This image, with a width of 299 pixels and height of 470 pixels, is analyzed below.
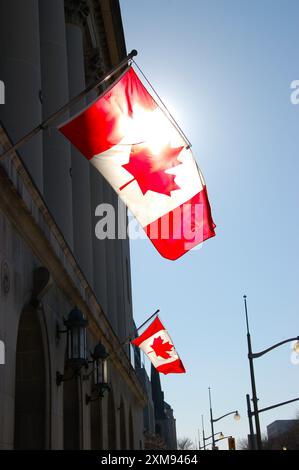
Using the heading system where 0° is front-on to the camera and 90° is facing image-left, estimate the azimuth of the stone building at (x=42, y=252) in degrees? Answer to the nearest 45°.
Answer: approximately 270°
